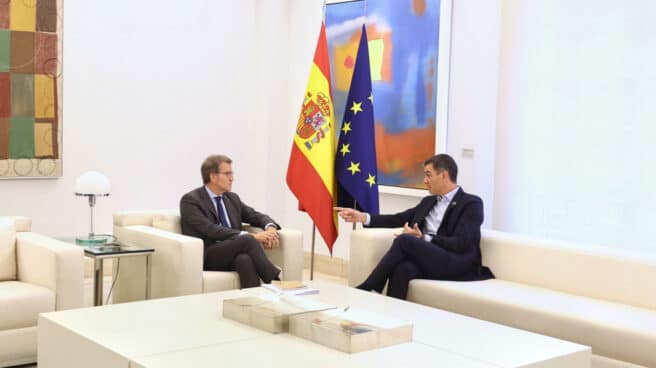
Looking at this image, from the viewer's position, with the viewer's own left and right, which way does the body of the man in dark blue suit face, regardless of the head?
facing the viewer and to the left of the viewer

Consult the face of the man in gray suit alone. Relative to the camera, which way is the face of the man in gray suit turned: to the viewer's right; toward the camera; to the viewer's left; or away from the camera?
to the viewer's right

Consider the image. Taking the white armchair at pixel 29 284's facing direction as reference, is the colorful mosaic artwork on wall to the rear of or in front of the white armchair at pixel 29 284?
to the rear

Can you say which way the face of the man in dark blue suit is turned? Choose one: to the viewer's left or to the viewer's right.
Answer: to the viewer's left

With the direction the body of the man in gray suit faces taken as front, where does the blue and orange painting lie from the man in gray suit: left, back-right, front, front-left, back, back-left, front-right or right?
left

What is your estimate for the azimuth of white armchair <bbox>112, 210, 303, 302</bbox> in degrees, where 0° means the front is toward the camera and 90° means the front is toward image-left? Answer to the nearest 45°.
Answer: approximately 315°

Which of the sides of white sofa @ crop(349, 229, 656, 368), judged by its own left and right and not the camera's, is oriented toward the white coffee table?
front

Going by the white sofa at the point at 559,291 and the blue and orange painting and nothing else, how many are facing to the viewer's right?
0

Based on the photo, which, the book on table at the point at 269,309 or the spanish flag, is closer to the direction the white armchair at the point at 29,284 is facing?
the book on table

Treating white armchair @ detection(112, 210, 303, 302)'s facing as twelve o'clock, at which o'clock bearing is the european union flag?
The european union flag is roughly at 10 o'clock from the white armchair.

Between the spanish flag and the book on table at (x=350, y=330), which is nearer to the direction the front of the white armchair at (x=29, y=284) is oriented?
the book on table

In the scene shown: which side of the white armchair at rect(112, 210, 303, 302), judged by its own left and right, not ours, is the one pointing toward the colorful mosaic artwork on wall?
back

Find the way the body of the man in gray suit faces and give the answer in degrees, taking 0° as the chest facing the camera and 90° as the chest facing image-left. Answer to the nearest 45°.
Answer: approximately 315°
